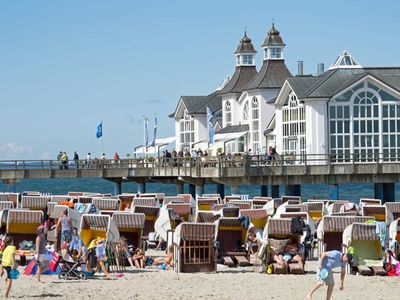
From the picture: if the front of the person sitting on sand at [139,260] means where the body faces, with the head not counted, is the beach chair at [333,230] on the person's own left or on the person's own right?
on the person's own left

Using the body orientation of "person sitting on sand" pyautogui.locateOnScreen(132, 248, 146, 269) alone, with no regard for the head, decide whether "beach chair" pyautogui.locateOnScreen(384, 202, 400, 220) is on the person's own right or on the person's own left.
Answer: on the person's own left

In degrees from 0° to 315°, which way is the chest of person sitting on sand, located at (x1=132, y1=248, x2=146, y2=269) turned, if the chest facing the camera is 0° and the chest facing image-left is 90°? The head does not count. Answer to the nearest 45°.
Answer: approximately 0°

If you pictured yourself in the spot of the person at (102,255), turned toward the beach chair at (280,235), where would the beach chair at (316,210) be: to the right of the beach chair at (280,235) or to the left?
left

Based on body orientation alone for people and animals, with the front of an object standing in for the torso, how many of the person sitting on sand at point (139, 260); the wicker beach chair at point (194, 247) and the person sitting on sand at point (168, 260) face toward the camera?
2
